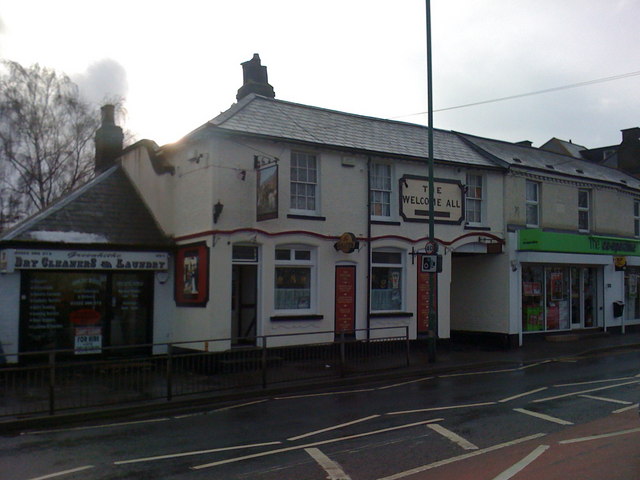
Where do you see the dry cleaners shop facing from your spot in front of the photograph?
facing the viewer

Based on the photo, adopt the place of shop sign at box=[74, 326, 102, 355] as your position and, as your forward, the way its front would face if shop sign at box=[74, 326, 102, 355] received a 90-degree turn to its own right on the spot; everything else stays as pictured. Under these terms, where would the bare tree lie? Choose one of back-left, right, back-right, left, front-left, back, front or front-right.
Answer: right

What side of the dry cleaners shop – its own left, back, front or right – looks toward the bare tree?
back
